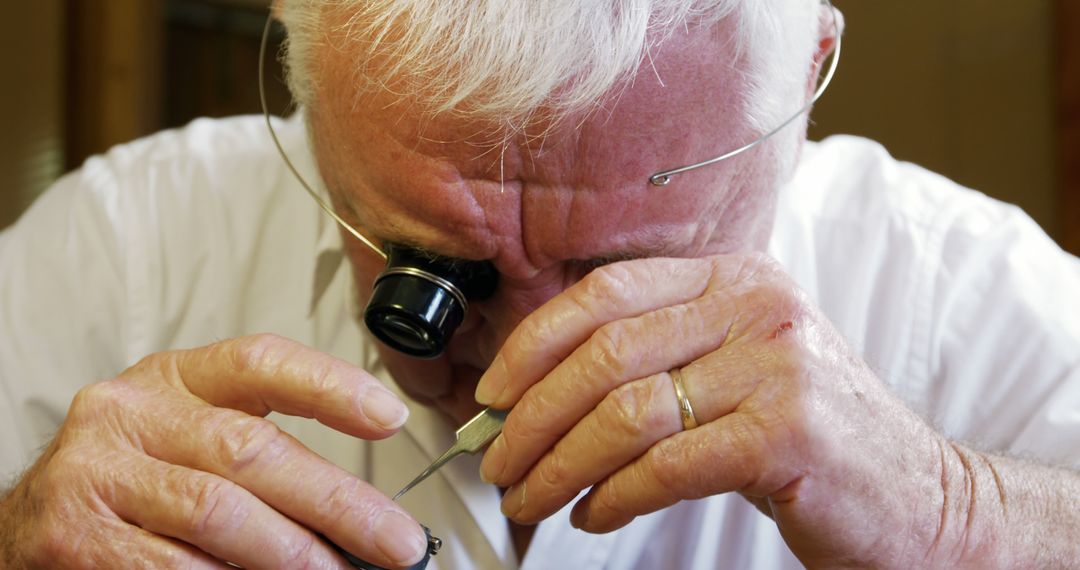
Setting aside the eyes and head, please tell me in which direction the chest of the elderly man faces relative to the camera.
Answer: toward the camera

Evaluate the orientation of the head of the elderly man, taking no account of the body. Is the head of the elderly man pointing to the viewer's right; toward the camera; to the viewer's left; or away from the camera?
toward the camera
